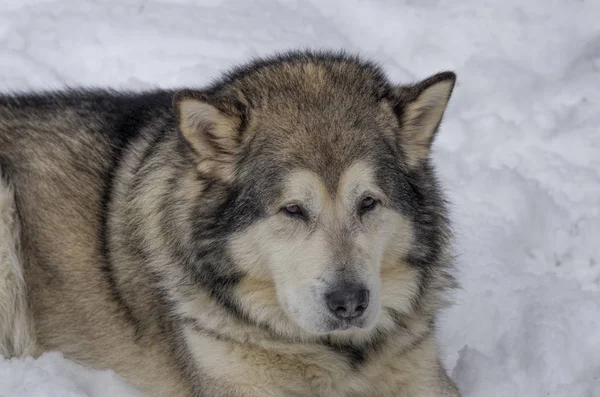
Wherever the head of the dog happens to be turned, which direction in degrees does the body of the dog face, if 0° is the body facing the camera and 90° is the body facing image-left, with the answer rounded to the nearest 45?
approximately 315°
